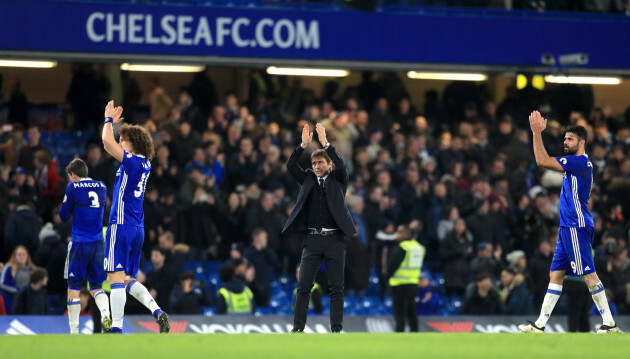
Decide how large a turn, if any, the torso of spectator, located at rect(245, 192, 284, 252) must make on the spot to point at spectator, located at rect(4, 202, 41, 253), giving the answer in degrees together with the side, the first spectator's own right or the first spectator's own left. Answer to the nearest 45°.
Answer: approximately 90° to the first spectator's own right

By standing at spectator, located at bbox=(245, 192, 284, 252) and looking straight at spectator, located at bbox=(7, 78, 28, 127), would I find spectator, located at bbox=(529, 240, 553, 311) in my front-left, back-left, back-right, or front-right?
back-right

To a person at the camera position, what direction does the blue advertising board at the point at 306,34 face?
facing the viewer

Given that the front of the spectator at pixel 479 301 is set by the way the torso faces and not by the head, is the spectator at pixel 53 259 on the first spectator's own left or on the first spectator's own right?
on the first spectator's own right

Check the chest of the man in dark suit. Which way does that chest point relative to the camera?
toward the camera

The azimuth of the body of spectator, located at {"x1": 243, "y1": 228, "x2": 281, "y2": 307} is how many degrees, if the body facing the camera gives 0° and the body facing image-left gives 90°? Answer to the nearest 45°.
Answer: approximately 0°
